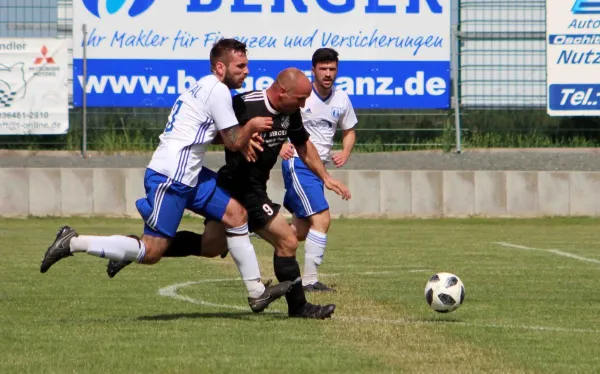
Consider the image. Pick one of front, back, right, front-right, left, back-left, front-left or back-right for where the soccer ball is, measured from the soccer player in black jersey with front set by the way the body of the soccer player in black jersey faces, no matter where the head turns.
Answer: front-left

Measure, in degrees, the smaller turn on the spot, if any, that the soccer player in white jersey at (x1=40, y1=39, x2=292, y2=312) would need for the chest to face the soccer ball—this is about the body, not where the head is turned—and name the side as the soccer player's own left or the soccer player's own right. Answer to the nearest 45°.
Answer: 0° — they already face it

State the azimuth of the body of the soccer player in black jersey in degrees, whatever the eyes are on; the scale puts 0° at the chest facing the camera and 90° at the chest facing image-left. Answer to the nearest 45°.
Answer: approximately 315°

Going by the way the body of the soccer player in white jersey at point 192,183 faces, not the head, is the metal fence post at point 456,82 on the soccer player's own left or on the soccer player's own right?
on the soccer player's own left

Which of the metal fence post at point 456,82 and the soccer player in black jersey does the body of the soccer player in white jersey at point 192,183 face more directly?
the soccer player in black jersey

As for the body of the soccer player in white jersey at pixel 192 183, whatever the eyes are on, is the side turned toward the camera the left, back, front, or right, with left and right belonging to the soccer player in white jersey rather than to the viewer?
right
